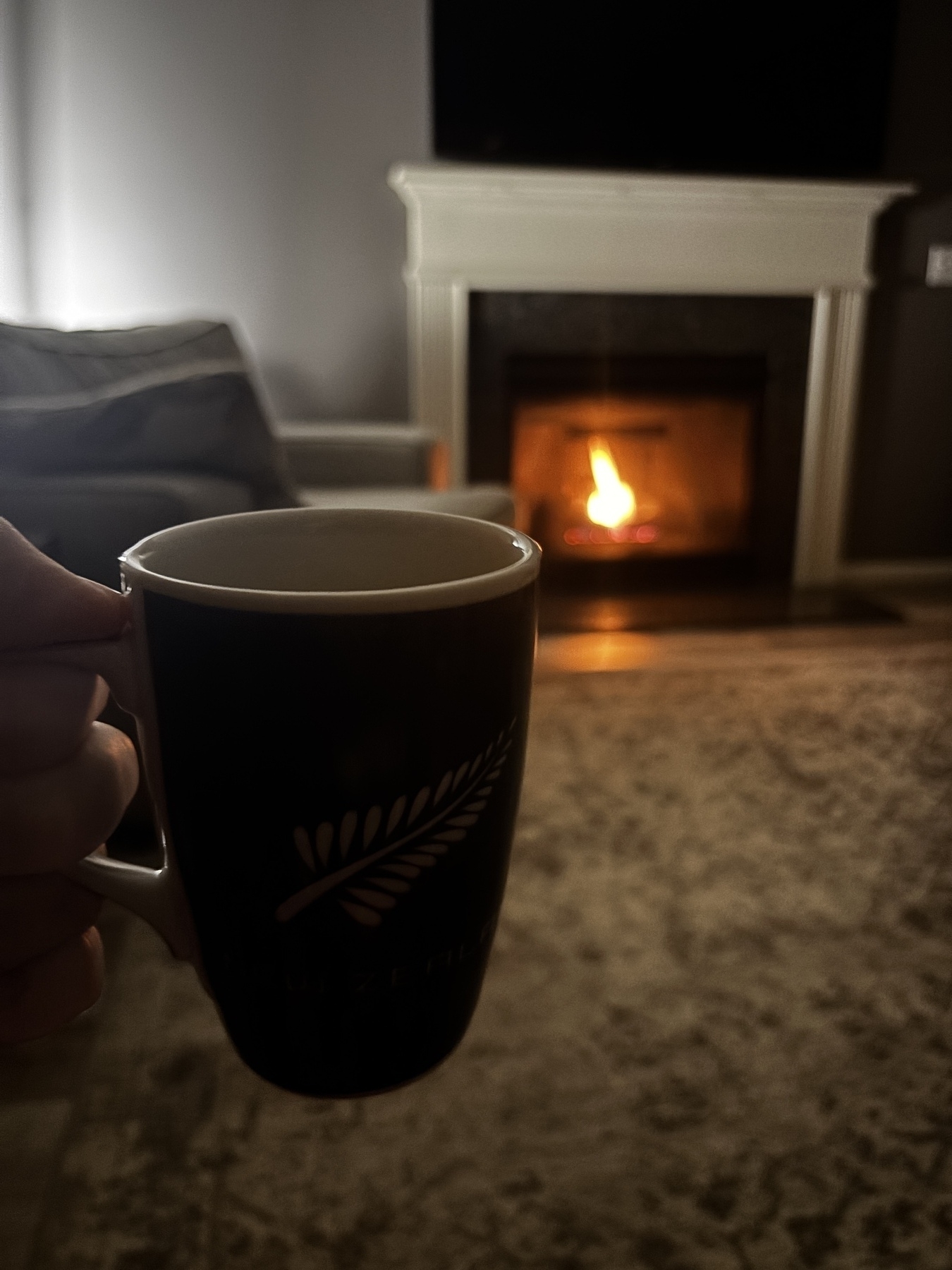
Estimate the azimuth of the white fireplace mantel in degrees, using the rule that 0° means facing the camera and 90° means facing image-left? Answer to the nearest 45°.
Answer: approximately 0°

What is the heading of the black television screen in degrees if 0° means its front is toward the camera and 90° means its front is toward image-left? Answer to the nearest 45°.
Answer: approximately 0°

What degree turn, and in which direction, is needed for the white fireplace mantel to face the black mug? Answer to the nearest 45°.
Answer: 0° — it already faces it

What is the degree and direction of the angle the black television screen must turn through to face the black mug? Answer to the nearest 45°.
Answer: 0° — it already faces it
